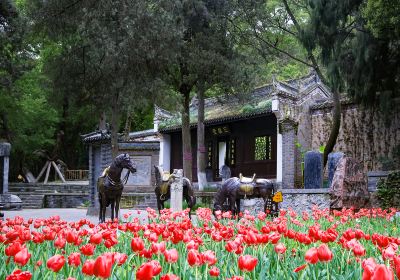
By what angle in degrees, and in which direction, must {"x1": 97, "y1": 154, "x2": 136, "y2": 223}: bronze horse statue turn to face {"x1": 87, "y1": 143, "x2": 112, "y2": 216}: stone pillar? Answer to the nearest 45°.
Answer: approximately 135° to its left

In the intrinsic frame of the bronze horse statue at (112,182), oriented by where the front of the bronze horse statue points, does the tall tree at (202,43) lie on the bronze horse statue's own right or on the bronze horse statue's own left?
on the bronze horse statue's own left

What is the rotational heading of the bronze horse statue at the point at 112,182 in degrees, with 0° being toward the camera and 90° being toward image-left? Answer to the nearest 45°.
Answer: approximately 315°

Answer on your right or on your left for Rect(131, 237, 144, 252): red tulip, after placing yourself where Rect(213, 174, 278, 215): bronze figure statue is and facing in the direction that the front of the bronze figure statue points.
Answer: on your left

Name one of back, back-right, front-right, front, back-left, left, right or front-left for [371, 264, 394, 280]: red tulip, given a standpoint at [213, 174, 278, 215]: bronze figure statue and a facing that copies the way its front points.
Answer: left

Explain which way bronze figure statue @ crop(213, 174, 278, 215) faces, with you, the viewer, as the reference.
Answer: facing to the left of the viewer

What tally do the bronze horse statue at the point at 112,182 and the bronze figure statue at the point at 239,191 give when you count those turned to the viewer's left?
1

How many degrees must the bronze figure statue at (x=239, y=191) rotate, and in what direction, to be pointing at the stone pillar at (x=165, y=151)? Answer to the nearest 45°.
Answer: approximately 90° to its right

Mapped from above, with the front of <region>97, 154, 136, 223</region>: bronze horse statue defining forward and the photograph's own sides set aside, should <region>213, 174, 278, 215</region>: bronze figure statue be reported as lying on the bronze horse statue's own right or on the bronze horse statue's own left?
on the bronze horse statue's own left

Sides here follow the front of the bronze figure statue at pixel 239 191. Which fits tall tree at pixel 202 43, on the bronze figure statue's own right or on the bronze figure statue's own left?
on the bronze figure statue's own right

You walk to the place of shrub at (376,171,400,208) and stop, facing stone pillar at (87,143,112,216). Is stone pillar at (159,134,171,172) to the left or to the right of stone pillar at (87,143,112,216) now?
right

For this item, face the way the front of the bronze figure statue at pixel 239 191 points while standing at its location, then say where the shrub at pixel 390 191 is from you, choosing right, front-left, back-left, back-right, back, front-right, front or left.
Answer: back-right
